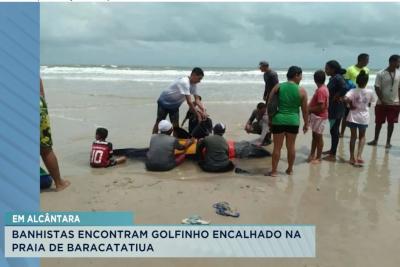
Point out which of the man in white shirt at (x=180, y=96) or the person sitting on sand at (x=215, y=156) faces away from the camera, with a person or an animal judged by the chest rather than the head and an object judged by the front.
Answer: the person sitting on sand

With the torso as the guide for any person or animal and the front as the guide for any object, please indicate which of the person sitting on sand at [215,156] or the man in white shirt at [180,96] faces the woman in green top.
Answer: the man in white shirt

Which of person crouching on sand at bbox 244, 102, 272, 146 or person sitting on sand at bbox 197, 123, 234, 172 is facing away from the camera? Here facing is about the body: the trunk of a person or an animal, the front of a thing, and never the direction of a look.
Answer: person sitting on sand at bbox 197, 123, 234, 172

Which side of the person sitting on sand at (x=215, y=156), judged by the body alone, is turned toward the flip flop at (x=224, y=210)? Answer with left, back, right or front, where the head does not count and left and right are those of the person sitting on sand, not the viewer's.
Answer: back

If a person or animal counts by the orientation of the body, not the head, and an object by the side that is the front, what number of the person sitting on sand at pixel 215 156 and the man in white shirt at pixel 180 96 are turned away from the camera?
1

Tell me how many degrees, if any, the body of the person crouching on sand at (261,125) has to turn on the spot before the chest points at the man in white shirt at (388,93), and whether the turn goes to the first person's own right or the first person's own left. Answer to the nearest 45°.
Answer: approximately 135° to the first person's own left

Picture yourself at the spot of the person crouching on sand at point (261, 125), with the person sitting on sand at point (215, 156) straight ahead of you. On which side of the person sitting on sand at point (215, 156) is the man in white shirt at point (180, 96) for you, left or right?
right

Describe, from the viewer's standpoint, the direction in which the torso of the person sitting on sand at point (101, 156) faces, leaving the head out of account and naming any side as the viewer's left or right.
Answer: facing away from the viewer and to the right of the viewer

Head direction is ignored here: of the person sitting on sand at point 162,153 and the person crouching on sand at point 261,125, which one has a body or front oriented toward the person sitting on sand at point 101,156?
the person crouching on sand at point 261,125

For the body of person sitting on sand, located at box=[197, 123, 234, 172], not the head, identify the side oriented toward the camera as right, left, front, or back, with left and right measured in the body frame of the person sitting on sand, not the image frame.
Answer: back

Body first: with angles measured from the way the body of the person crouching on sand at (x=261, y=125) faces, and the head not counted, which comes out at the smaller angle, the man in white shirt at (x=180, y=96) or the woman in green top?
the man in white shirt

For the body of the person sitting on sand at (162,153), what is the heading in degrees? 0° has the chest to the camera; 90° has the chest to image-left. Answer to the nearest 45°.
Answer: approximately 225°

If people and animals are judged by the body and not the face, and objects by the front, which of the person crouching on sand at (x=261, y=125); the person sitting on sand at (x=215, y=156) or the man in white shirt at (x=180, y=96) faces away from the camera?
the person sitting on sand at (x=215, y=156)
